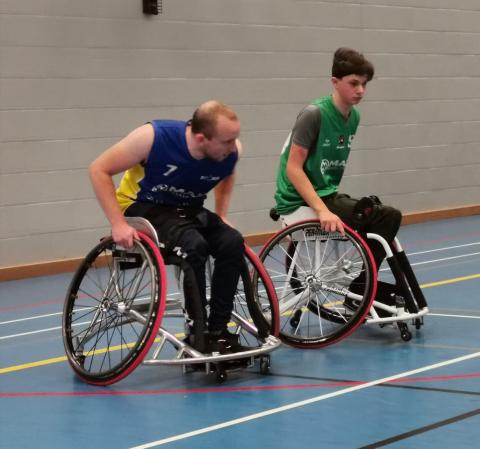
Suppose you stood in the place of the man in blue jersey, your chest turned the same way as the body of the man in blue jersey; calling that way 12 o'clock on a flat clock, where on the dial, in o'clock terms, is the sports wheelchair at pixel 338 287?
The sports wheelchair is roughly at 9 o'clock from the man in blue jersey.

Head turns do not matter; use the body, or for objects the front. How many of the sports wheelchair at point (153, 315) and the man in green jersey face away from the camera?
0

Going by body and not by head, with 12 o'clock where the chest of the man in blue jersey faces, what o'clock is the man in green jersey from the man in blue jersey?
The man in green jersey is roughly at 9 o'clock from the man in blue jersey.

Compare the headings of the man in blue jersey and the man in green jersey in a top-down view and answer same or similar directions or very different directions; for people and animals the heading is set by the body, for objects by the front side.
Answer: same or similar directions

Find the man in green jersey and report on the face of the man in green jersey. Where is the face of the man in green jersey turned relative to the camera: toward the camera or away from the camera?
toward the camera

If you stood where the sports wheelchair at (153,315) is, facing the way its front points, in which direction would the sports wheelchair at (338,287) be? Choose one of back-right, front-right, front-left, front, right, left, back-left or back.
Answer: left

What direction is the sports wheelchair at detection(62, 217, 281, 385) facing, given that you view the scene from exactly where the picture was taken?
facing the viewer and to the right of the viewer

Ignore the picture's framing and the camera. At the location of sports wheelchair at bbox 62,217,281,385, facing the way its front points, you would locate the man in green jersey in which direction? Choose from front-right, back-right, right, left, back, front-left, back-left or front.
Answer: left
